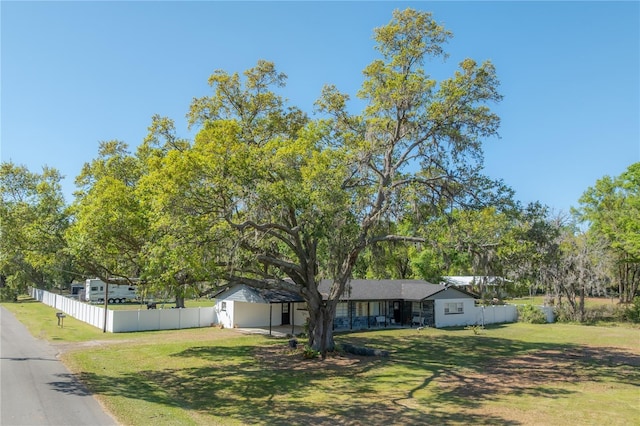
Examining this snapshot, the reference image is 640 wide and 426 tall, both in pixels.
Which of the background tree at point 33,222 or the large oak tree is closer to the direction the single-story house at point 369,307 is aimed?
the large oak tree

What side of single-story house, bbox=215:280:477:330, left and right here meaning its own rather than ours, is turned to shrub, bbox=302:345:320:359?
front

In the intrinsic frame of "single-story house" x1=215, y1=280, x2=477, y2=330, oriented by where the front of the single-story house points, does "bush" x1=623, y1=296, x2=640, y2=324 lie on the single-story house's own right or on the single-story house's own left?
on the single-story house's own left

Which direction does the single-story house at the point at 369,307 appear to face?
toward the camera

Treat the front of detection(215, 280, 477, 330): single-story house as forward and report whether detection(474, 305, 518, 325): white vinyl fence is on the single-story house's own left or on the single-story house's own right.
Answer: on the single-story house's own left

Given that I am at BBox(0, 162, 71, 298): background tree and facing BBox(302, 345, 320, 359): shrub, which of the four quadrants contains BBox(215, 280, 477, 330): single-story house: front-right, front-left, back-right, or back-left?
front-left

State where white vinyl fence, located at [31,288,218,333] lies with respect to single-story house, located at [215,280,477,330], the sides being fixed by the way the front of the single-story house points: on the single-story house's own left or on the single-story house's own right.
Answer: on the single-story house's own right

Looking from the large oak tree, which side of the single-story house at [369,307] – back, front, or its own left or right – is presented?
front

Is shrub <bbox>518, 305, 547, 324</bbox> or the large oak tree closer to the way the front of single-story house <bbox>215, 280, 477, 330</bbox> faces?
the large oak tree
